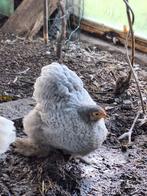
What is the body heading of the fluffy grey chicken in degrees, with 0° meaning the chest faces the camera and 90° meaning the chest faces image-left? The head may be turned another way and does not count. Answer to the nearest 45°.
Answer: approximately 315°
